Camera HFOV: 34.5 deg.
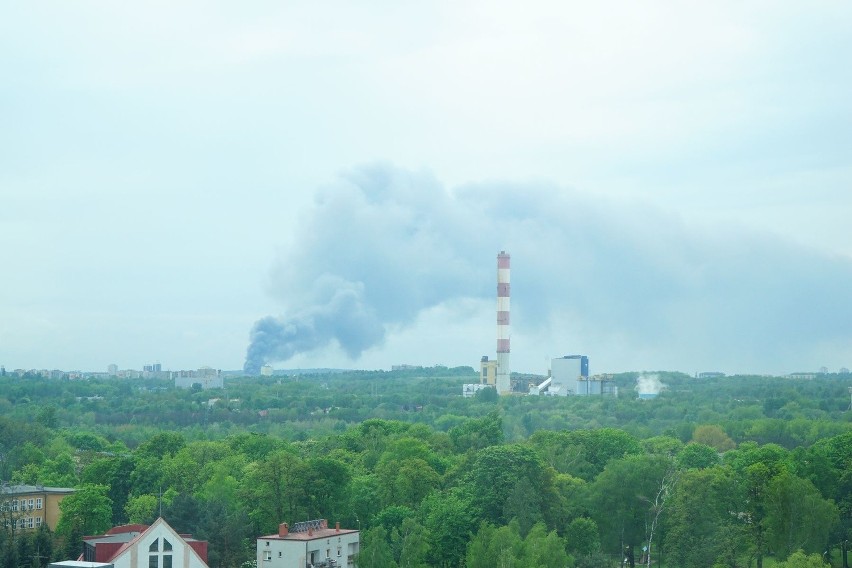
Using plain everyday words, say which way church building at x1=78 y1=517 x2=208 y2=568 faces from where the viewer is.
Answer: facing the viewer

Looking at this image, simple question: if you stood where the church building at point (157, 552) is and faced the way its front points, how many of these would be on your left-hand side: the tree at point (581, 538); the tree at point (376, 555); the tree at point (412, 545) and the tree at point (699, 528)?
4

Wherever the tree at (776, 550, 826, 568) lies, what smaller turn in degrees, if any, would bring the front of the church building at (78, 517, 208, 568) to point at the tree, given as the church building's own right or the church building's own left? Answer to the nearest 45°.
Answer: approximately 45° to the church building's own left

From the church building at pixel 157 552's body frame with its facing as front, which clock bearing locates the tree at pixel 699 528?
The tree is roughly at 9 o'clock from the church building.

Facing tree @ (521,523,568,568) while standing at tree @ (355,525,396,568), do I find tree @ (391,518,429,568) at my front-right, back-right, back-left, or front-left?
front-left

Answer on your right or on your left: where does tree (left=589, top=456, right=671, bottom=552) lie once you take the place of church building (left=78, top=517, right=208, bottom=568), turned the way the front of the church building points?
on your left

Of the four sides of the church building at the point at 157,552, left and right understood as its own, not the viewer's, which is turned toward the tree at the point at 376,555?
left

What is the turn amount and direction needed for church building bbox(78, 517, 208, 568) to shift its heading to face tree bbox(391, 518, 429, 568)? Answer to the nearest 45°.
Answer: approximately 90° to its left

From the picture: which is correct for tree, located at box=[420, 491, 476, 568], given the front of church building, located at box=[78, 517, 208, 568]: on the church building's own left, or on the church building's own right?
on the church building's own left

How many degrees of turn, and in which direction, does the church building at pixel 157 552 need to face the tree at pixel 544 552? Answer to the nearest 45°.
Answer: approximately 90° to its left

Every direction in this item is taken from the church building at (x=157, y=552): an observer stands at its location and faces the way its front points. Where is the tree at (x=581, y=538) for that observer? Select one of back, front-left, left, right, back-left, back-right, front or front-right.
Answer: left

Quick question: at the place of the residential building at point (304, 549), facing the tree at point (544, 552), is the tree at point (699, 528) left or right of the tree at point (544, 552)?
left

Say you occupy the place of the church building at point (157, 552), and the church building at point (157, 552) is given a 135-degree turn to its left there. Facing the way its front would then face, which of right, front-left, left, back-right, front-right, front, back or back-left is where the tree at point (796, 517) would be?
front-right
